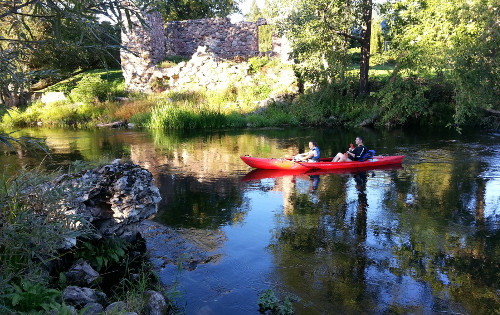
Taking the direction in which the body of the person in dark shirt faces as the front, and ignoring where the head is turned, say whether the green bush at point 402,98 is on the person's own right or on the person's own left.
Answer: on the person's own right

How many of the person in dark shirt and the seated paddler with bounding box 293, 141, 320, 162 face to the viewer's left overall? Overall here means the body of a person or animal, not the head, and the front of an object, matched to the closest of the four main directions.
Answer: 2

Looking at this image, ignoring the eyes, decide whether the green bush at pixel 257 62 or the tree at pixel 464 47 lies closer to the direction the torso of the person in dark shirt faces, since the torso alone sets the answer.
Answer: the green bush

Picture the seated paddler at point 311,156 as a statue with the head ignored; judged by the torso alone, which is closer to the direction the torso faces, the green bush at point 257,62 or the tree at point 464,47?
the green bush

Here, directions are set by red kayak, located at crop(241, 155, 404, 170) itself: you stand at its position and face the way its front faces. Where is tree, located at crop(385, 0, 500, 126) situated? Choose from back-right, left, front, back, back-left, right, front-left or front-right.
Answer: back-right

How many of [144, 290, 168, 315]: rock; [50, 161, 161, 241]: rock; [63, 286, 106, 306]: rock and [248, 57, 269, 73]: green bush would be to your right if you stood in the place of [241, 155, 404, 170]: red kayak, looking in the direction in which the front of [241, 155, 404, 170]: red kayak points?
1

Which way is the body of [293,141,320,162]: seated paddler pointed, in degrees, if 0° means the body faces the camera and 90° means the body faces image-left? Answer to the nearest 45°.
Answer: approximately 90°

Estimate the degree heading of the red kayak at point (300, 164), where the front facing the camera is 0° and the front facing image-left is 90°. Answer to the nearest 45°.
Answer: approximately 90°

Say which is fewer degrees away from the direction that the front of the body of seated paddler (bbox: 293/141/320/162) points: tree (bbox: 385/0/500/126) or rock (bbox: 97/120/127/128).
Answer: the rock

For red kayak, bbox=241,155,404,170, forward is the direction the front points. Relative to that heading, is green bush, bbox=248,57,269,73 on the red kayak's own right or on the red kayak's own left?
on the red kayak's own right

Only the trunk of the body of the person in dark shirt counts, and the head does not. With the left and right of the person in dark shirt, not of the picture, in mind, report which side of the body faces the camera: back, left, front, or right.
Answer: left

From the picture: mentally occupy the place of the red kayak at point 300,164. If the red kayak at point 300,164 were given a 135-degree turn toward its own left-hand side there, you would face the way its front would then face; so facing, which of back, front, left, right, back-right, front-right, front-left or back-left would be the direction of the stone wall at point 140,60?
back

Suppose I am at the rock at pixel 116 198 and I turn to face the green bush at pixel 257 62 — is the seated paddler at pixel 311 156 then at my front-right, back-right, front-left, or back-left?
front-right
